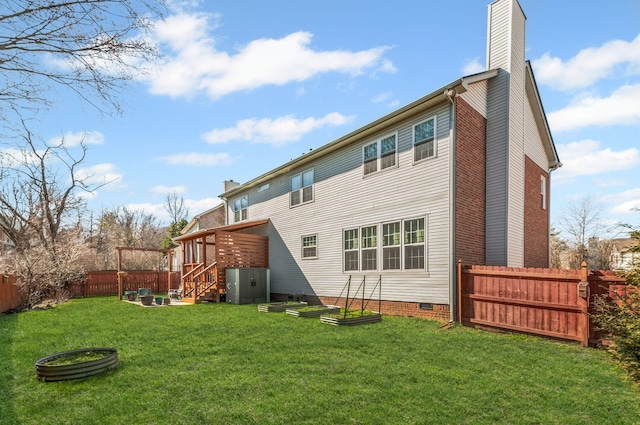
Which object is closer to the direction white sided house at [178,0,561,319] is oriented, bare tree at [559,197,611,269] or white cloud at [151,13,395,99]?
the bare tree

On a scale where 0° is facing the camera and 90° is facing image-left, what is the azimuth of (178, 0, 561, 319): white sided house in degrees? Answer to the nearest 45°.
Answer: approximately 225°

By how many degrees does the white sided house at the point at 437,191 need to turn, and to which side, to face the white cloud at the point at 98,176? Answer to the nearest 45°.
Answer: approximately 90° to its left

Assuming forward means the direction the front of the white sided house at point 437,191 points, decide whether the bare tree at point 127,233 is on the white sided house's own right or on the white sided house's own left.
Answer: on the white sided house's own left

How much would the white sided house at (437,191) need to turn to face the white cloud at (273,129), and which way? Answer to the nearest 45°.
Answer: approximately 90° to its left
